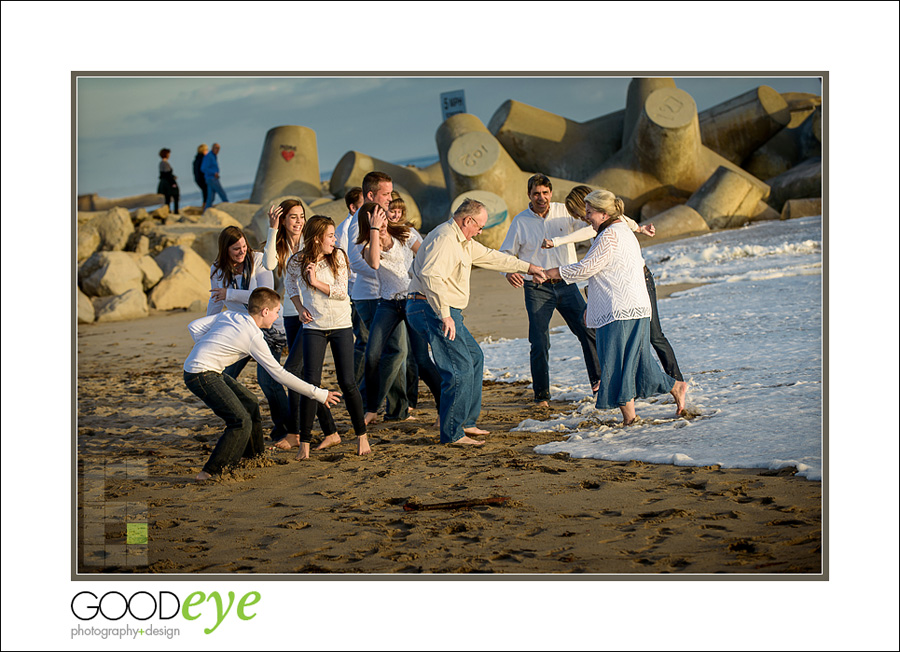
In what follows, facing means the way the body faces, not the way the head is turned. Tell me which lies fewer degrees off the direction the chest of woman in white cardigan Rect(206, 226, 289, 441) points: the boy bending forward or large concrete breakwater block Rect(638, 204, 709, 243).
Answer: the boy bending forward

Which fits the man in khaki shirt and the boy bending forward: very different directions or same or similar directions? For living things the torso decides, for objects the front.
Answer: same or similar directions

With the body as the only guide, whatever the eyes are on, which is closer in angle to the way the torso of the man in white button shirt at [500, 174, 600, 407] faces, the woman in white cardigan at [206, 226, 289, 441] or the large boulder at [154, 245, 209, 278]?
the woman in white cardigan

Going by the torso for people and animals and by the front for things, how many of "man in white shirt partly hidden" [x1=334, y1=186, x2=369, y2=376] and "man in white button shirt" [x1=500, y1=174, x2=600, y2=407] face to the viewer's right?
1

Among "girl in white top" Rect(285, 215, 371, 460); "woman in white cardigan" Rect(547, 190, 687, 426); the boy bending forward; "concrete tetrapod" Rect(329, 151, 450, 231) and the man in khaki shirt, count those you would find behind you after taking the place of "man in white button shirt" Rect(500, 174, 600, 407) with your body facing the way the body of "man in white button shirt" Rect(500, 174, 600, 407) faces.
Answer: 1

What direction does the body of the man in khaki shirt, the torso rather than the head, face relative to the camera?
to the viewer's right

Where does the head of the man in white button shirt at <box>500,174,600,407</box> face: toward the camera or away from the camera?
toward the camera

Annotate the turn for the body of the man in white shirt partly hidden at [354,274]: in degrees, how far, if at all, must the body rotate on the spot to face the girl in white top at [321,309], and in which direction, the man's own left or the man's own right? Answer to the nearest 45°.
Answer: approximately 90° to the man's own right

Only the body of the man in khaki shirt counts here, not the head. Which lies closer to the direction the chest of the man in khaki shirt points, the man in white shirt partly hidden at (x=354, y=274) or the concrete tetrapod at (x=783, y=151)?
the concrete tetrapod

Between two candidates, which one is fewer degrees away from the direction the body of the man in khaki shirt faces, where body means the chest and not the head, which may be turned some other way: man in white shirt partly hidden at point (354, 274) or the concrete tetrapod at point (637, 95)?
the concrete tetrapod

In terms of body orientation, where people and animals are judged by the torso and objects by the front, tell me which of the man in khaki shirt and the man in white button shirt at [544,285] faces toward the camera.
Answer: the man in white button shirt

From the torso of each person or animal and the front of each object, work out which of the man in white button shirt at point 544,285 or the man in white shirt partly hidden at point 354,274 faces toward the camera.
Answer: the man in white button shirt at point 544,285

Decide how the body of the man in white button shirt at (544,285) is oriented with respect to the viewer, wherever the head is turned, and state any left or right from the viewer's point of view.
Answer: facing the viewer

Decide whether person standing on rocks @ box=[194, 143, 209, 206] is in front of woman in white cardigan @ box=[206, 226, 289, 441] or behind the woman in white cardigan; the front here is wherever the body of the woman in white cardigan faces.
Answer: behind

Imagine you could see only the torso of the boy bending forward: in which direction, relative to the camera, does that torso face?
to the viewer's right

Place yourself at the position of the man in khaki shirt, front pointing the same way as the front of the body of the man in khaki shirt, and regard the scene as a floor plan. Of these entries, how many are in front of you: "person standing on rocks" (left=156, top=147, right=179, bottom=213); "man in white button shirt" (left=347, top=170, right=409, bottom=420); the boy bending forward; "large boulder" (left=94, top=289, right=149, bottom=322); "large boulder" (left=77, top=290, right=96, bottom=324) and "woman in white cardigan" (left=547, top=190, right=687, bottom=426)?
1

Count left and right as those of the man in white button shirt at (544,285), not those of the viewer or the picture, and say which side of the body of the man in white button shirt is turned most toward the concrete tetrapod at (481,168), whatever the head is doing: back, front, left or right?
back

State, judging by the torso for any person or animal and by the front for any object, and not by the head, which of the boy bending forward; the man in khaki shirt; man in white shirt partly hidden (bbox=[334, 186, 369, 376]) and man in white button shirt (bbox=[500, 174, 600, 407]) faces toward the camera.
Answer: man in white button shirt (bbox=[500, 174, 600, 407])

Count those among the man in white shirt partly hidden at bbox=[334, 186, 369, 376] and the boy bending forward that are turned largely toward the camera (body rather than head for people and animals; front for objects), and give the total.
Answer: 0
